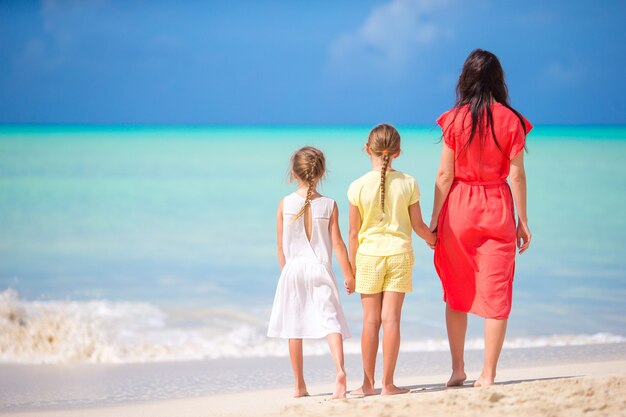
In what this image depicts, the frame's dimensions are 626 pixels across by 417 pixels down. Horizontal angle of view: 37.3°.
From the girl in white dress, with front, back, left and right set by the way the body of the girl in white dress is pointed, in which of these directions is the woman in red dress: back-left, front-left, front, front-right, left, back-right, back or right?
right

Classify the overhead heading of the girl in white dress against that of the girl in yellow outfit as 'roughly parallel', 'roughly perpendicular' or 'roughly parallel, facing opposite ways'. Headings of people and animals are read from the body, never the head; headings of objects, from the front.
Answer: roughly parallel

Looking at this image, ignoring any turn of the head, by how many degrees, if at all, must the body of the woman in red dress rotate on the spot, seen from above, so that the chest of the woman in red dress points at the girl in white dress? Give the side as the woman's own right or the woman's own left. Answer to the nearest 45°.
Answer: approximately 90° to the woman's own left

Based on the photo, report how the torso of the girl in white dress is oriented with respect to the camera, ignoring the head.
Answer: away from the camera

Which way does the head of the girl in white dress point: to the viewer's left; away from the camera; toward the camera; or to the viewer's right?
away from the camera

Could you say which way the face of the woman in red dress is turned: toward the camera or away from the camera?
away from the camera

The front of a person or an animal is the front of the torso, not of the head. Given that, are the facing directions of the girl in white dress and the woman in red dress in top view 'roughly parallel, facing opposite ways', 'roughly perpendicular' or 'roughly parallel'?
roughly parallel

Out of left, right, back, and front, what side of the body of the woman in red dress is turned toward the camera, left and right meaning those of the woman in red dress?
back

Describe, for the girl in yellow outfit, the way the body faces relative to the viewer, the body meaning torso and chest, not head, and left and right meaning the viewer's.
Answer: facing away from the viewer
